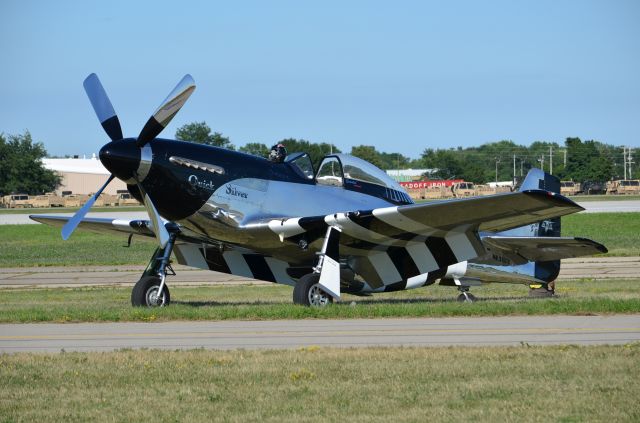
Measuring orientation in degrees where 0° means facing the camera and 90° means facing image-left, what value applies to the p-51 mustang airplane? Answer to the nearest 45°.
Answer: approximately 45°
